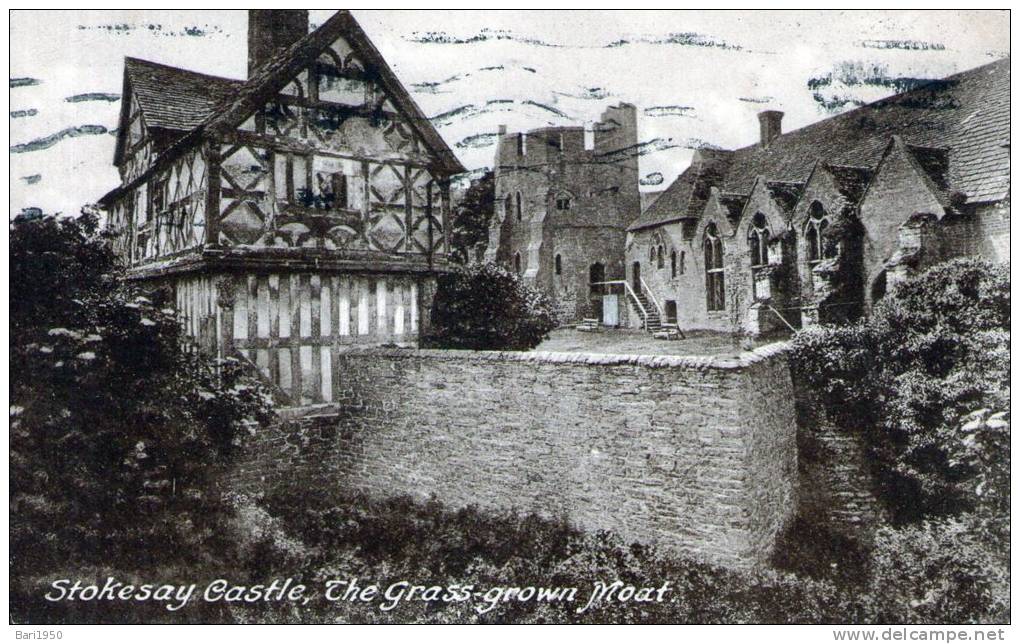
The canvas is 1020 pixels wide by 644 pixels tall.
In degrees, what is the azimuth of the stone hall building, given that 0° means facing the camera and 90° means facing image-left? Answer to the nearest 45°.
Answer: approximately 45°

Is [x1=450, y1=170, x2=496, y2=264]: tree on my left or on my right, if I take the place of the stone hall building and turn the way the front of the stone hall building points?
on my right

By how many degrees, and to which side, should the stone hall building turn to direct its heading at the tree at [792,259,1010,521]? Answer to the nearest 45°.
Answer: approximately 45° to its left

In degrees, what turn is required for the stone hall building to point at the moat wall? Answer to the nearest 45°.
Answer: approximately 45° to its left

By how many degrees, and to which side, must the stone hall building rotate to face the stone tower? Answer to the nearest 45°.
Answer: approximately 90° to its right
